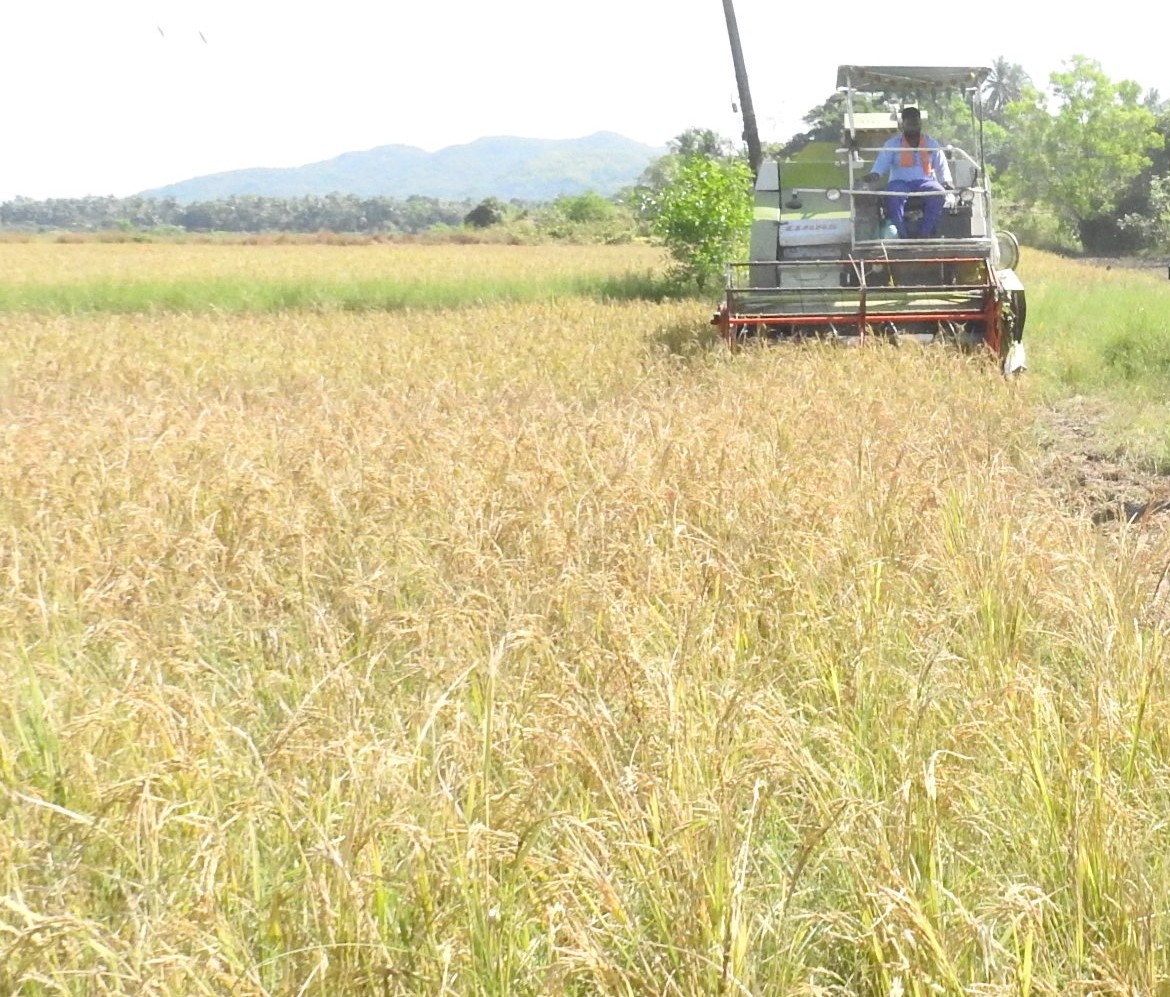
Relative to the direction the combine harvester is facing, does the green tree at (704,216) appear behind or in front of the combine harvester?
behind

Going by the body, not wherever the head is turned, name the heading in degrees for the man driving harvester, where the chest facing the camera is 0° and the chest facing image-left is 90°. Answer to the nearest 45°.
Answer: approximately 0°

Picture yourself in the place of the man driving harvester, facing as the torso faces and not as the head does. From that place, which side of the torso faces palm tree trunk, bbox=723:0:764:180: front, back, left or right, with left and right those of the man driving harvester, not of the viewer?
back

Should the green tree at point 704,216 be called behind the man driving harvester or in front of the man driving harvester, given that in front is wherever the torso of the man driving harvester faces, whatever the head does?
behind

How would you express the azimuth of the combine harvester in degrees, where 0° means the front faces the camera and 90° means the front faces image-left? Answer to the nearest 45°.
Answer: approximately 0°
